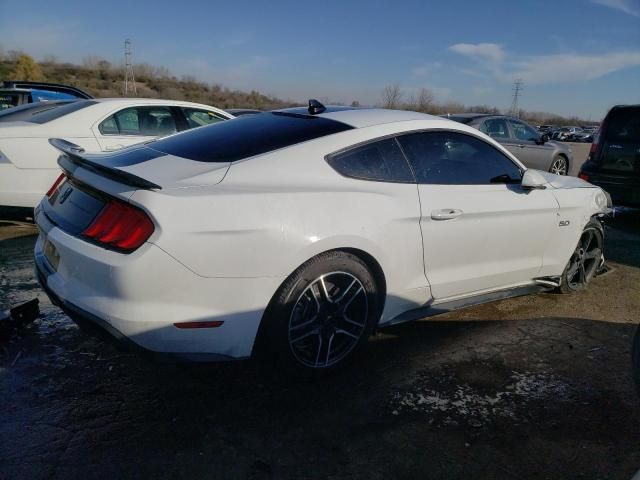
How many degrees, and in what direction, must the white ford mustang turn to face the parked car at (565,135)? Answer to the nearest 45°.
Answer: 0° — it already faces it

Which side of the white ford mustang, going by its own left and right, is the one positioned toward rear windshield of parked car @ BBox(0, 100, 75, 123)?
left

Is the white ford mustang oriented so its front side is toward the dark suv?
yes

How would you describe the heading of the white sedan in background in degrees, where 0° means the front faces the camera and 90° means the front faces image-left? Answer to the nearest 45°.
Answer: approximately 225°

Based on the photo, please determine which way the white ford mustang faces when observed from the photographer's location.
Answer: facing away from the viewer and to the right of the viewer

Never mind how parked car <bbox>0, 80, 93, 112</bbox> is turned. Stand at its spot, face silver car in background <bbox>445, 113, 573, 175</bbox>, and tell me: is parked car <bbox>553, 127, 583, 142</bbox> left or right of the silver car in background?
left

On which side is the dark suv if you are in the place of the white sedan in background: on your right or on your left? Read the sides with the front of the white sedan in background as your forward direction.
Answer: on your right

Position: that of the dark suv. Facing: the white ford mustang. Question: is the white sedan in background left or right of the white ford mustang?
right
